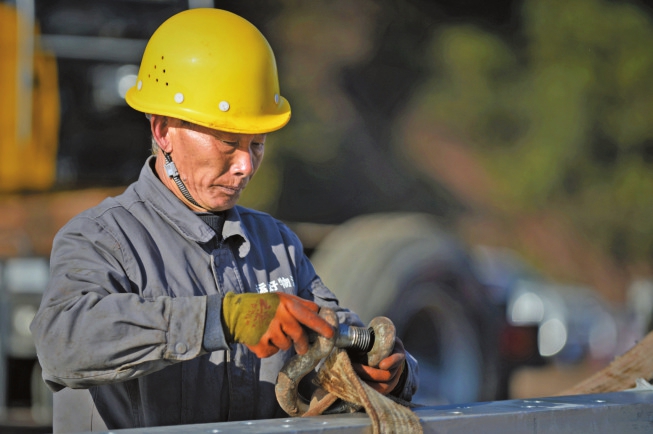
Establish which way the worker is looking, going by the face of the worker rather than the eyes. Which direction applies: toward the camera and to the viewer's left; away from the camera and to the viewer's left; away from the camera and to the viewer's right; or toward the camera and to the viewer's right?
toward the camera and to the viewer's right

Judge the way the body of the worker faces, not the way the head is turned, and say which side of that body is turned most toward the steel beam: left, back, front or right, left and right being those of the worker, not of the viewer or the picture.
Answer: front

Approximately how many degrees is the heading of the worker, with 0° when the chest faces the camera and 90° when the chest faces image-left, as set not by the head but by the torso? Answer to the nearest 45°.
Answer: approximately 315°
